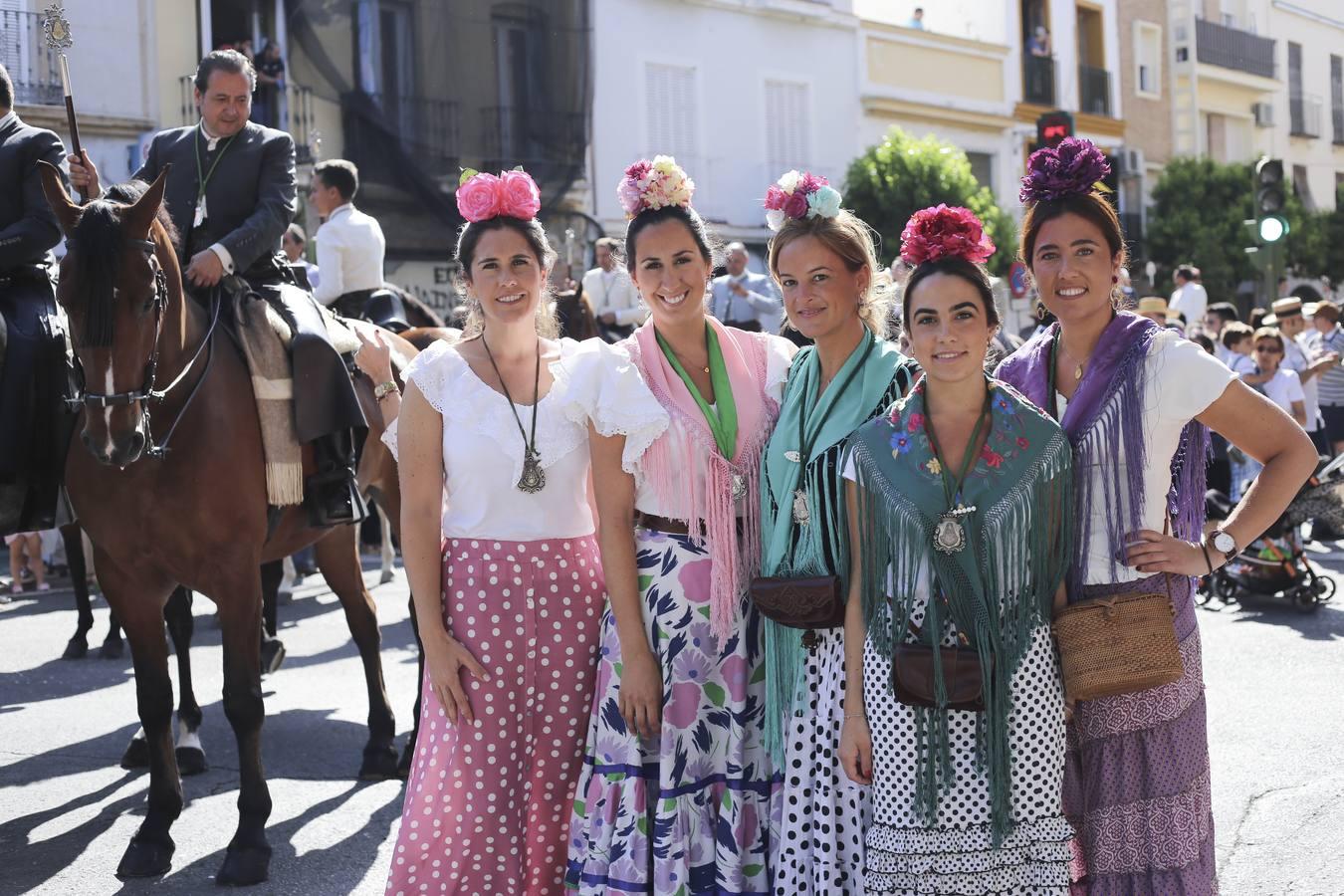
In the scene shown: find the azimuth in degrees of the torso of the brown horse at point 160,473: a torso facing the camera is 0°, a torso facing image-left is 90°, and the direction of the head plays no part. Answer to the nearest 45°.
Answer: approximately 45°

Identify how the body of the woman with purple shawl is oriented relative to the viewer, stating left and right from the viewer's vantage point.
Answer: facing the viewer and to the left of the viewer

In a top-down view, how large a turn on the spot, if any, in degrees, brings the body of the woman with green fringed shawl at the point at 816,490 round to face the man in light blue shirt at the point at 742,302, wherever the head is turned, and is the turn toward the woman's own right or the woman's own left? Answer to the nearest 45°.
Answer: approximately 135° to the woman's own right

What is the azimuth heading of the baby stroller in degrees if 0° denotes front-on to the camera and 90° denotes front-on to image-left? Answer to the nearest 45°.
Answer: approximately 90°

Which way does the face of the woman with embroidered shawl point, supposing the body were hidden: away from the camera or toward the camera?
toward the camera

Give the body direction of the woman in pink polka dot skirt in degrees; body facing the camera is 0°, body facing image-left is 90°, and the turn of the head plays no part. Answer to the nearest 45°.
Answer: approximately 0°

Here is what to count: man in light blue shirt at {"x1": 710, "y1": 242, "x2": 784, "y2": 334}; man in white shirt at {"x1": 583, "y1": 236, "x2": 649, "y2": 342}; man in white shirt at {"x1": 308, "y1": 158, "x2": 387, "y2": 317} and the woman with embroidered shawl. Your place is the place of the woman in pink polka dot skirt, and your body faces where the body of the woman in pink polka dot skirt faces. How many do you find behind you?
3

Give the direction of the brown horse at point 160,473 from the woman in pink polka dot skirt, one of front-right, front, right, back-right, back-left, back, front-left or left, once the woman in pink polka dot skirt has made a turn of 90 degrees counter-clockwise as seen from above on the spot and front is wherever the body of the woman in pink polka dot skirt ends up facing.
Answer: back-left

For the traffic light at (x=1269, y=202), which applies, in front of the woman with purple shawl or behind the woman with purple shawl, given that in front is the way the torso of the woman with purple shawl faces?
behind

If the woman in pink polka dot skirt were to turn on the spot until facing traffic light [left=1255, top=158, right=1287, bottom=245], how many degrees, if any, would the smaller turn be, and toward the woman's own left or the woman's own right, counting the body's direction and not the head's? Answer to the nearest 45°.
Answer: approximately 135° to the woman's own left

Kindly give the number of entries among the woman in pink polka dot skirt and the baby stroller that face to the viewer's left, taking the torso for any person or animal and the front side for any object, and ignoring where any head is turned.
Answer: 1

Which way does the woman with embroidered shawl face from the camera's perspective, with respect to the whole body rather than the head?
toward the camera

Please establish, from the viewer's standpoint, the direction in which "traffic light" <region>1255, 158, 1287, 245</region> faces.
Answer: facing the viewer

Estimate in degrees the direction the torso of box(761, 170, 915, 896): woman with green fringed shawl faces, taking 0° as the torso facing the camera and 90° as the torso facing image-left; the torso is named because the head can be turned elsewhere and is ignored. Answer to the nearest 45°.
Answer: approximately 45°
